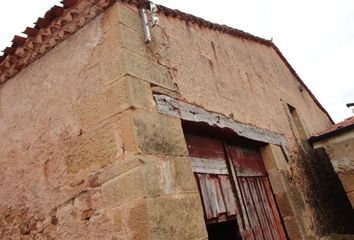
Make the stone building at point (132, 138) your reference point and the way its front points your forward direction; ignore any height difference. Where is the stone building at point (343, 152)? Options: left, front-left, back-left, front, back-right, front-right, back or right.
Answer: left
